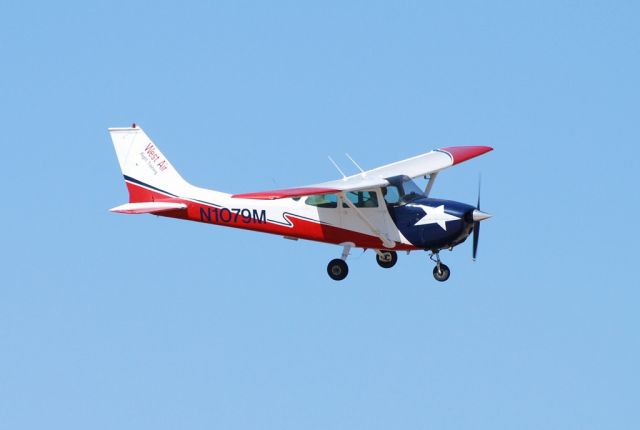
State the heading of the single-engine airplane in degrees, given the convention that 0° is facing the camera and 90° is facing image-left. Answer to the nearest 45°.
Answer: approximately 315°
